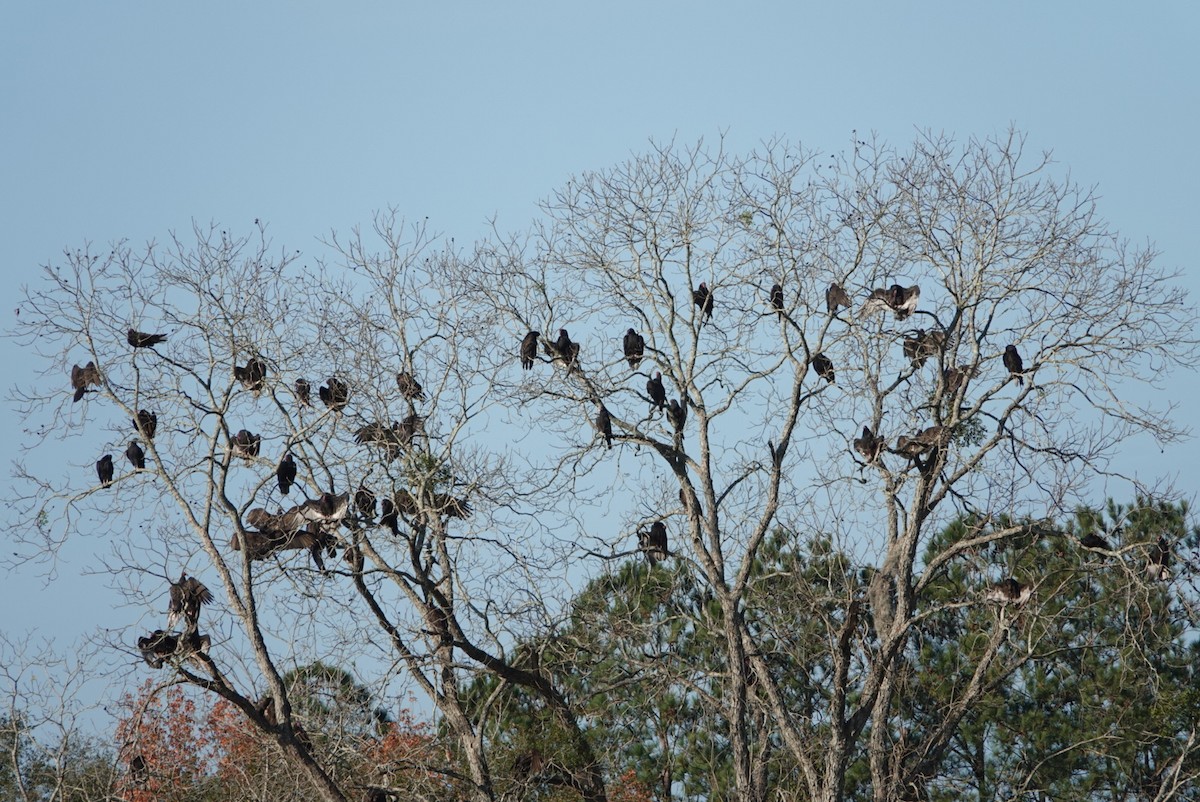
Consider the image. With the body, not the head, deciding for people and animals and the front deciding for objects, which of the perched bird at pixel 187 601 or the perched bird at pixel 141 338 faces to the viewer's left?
the perched bird at pixel 141 338

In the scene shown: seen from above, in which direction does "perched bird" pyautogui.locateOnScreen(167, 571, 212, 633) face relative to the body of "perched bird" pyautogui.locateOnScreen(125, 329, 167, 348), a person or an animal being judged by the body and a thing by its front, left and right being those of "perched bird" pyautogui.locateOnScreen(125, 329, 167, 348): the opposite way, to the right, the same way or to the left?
to the right

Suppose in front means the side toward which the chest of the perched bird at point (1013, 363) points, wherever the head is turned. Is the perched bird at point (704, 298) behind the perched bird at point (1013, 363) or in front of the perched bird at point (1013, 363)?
in front

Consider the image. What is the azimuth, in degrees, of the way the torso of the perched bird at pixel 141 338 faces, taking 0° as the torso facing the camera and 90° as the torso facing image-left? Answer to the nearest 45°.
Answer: approximately 90°

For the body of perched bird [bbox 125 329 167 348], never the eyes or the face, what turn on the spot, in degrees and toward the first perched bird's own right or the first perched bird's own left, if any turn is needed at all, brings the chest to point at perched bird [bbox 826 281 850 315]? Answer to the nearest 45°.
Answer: approximately 180°

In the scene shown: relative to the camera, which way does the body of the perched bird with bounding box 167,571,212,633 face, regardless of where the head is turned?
away from the camera

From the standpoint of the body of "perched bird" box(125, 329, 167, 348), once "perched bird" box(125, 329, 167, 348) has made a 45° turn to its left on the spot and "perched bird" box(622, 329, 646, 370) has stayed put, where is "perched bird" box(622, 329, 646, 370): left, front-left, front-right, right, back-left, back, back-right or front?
back-left

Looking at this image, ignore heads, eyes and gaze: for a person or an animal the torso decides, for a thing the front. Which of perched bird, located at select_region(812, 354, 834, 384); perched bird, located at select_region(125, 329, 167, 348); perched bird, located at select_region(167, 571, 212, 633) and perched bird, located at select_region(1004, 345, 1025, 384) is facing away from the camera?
perched bird, located at select_region(167, 571, 212, 633)
